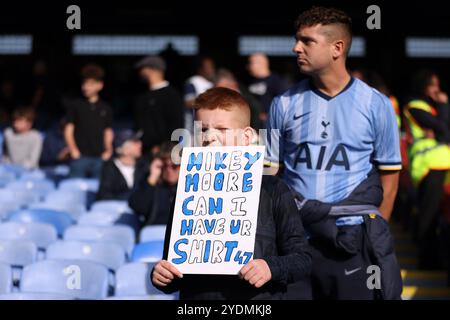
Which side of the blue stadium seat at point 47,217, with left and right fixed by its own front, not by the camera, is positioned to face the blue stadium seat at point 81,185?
back

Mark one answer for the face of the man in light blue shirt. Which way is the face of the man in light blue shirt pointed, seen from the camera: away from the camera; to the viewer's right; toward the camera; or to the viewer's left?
to the viewer's left

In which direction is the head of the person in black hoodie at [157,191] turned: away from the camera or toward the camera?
toward the camera

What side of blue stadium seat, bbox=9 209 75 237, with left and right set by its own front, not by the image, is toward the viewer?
front

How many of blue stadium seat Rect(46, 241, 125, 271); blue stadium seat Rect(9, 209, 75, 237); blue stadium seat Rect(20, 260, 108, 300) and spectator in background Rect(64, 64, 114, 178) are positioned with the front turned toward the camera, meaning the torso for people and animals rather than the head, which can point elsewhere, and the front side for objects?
4

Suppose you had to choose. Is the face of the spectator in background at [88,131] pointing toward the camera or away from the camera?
toward the camera

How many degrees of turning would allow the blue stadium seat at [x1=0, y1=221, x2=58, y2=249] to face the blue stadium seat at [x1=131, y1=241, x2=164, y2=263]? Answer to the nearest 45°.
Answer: approximately 45° to its left

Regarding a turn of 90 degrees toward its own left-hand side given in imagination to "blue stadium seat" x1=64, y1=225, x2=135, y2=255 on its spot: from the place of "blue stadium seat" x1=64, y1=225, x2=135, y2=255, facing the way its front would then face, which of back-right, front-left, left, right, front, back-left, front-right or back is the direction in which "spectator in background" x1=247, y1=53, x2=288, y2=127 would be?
front-left

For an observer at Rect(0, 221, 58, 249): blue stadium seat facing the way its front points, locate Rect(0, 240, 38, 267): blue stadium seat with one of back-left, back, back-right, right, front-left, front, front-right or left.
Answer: front

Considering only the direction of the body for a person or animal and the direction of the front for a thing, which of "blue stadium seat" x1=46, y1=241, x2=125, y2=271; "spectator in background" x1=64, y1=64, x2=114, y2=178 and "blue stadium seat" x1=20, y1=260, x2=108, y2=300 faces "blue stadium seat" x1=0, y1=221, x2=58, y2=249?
the spectator in background

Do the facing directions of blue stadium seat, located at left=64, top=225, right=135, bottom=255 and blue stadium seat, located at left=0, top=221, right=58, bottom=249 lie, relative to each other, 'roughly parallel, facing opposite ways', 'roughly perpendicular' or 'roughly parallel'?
roughly parallel

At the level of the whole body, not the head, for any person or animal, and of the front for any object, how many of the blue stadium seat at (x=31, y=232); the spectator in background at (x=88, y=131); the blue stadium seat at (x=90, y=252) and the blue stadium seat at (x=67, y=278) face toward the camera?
4

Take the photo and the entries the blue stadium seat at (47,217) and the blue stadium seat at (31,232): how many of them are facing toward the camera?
2

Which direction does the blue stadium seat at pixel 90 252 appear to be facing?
toward the camera

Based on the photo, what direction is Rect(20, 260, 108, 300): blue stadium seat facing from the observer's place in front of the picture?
facing the viewer

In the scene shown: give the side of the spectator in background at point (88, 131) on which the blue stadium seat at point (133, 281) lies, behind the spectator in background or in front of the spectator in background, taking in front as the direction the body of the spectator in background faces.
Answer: in front
